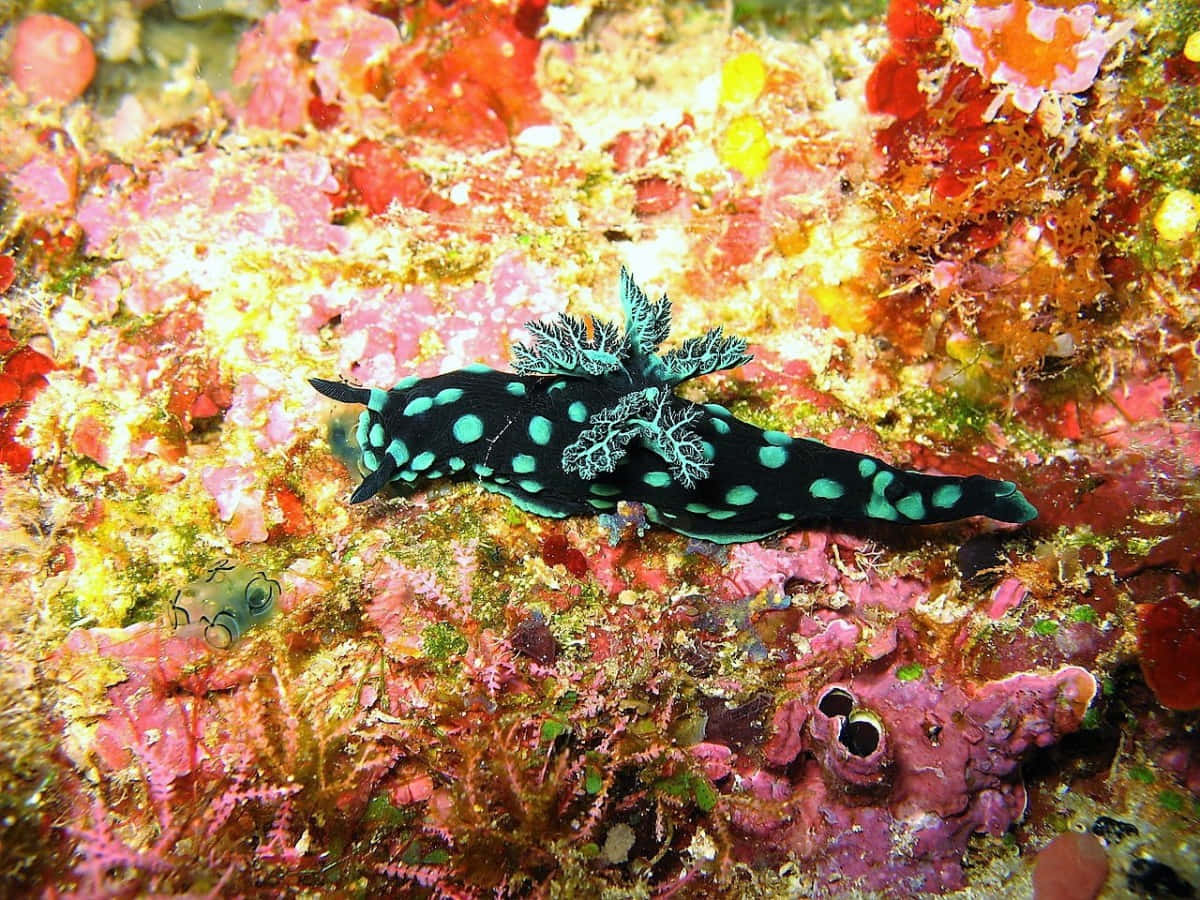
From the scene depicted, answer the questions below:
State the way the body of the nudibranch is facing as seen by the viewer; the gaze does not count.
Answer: to the viewer's left

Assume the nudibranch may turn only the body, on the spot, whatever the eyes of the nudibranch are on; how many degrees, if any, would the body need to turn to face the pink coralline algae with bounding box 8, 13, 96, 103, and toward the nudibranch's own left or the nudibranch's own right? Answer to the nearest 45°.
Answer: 0° — it already faces it

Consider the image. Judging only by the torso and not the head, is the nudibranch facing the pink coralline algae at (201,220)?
yes

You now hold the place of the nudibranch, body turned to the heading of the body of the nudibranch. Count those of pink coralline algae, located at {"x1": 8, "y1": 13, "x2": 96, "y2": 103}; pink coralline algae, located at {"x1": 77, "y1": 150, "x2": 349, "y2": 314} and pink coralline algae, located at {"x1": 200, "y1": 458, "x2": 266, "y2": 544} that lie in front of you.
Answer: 3
